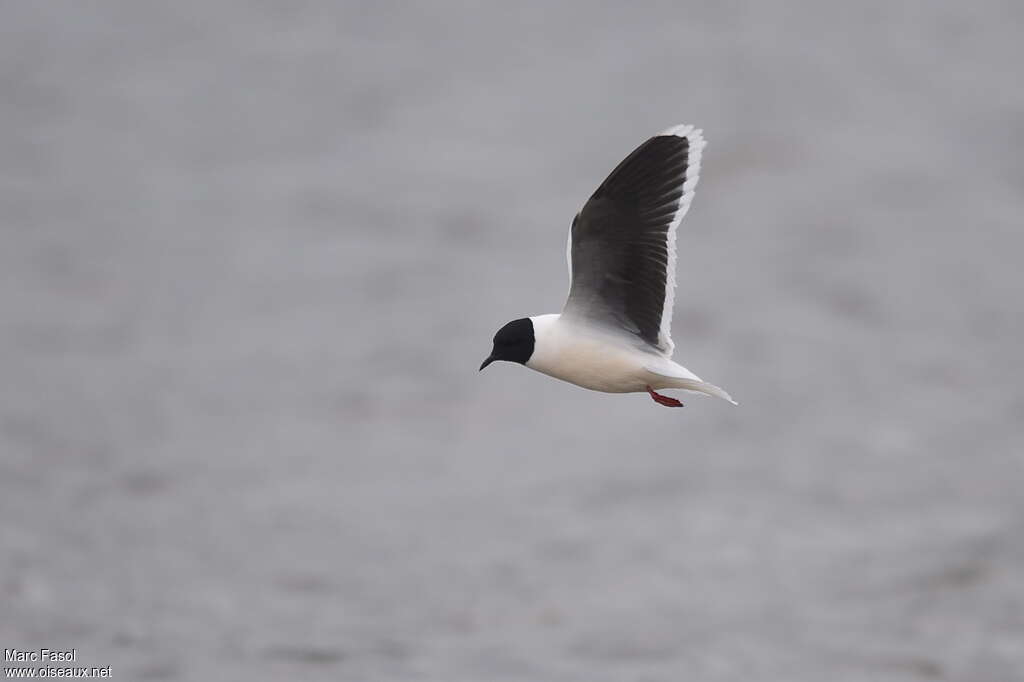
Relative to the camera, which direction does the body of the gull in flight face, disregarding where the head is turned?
to the viewer's left
